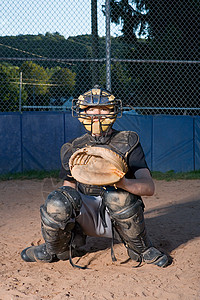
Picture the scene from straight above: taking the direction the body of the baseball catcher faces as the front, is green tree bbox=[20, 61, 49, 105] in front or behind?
behind

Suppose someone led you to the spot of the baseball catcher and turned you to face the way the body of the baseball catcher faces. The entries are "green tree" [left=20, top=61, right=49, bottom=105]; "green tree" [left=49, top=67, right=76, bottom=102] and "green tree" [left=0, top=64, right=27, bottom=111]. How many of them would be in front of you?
0

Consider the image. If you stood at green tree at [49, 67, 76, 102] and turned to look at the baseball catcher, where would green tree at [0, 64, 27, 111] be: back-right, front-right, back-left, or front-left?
back-right

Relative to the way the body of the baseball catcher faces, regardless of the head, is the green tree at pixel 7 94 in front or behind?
behind

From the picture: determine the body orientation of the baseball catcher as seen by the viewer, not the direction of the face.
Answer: toward the camera

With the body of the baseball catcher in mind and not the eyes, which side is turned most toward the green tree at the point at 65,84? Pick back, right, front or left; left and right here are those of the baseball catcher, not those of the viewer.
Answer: back
